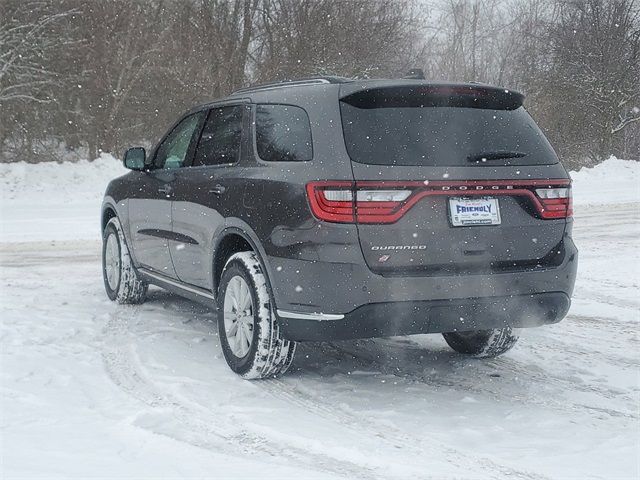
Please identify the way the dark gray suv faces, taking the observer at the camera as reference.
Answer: facing away from the viewer and to the left of the viewer
